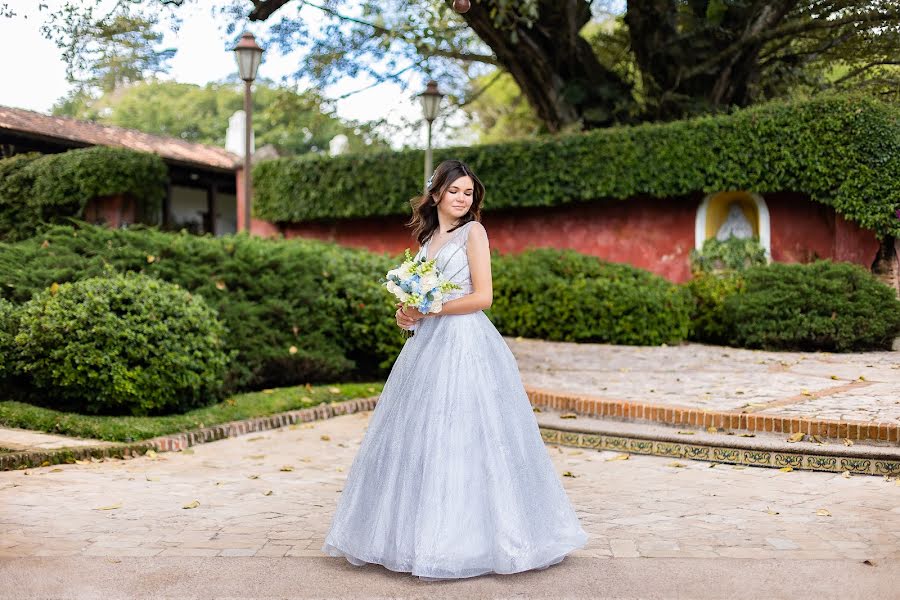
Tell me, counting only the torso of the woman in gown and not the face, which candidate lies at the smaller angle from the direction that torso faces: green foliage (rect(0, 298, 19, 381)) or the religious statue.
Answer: the green foliage

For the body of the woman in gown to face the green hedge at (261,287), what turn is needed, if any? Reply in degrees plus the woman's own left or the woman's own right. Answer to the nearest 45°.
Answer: approximately 135° to the woman's own right

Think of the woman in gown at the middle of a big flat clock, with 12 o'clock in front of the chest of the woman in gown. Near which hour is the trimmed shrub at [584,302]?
The trimmed shrub is roughly at 5 o'clock from the woman in gown.

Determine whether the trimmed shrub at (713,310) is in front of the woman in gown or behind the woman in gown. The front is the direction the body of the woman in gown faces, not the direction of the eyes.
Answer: behind

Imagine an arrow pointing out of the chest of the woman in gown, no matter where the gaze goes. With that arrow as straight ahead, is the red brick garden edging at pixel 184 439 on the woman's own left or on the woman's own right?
on the woman's own right

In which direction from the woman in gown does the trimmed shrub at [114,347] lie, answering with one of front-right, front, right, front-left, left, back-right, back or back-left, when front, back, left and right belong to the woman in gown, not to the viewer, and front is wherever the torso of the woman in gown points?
right

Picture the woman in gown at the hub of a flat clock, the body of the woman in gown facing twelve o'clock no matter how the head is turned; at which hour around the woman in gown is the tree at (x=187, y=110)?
The tree is roughly at 4 o'clock from the woman in gown.

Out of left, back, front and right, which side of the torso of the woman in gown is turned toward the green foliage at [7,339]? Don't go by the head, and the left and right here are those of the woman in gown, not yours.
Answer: right

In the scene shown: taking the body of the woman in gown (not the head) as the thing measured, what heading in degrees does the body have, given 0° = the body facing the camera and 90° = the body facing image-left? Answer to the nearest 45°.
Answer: approximately 45°

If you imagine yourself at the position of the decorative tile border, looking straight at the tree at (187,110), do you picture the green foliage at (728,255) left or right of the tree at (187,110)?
right

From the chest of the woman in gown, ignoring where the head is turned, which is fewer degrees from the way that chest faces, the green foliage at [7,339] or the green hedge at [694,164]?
the green foliage
